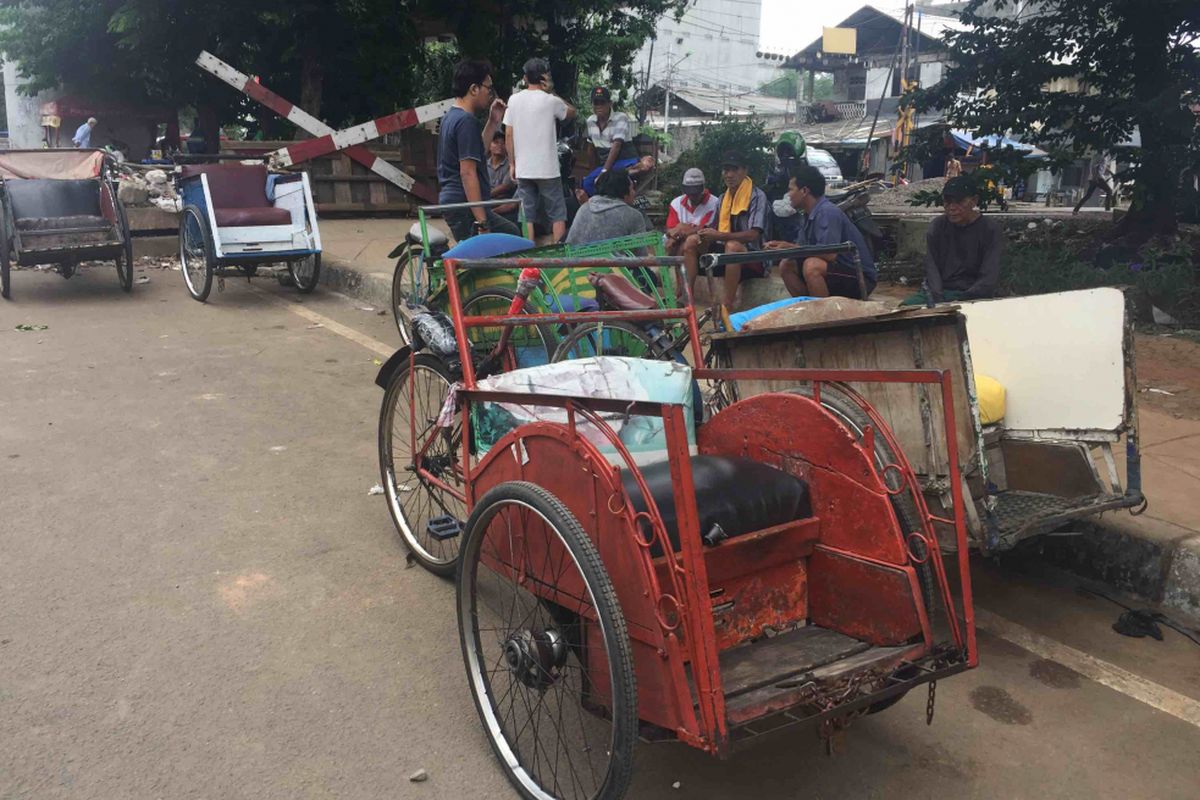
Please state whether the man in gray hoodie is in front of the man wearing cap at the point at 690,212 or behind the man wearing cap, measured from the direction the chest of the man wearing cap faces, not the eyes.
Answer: in front

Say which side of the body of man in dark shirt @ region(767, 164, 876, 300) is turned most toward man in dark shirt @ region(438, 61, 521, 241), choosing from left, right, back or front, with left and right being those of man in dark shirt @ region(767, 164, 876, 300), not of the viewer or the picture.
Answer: front

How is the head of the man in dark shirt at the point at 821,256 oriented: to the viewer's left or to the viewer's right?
to the viewer's left

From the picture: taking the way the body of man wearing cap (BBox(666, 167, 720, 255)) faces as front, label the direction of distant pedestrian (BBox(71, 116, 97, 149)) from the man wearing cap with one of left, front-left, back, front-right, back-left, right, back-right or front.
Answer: back-right

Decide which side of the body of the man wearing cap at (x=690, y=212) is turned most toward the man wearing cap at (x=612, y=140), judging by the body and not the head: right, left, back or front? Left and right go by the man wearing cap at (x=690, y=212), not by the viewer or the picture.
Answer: back

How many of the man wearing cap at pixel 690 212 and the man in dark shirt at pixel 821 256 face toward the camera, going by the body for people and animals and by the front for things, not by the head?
1

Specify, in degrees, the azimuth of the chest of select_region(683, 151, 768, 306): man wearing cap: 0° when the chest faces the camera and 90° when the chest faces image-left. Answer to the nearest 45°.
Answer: approximately 45°

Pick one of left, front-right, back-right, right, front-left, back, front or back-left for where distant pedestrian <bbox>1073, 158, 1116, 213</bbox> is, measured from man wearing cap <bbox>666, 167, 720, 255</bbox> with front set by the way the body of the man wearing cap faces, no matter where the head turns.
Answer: back-left

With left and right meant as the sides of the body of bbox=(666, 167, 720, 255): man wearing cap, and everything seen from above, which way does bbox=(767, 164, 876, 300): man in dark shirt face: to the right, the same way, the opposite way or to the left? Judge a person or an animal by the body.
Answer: to the right

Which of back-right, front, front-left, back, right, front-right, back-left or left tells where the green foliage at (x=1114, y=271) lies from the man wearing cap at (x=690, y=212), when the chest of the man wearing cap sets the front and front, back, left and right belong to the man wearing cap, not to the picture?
left

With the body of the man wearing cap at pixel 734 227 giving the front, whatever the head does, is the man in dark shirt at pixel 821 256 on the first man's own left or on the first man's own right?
on the first man's own left

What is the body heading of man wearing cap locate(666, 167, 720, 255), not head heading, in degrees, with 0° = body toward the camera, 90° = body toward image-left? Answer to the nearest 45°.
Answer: approximately 0°

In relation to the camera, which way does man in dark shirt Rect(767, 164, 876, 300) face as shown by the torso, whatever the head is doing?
to the viewer's left
